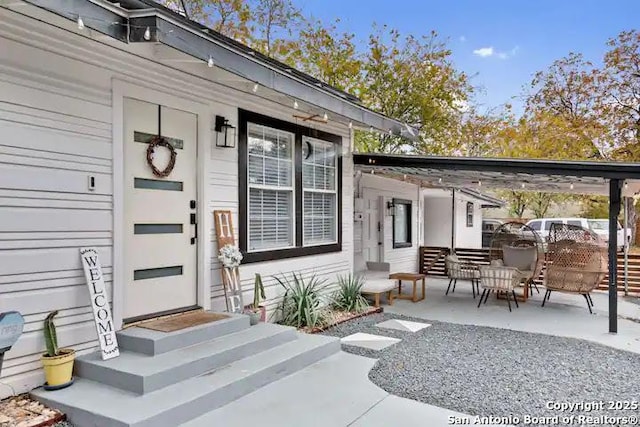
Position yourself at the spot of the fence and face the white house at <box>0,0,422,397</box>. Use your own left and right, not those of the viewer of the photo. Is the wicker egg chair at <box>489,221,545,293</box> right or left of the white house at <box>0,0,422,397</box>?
left

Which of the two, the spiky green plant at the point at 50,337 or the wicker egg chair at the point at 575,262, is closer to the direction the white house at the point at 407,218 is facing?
the wicker egg chair

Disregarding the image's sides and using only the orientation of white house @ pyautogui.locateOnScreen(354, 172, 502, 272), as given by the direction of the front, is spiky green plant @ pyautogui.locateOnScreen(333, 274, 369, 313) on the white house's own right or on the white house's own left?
on the white house's own right

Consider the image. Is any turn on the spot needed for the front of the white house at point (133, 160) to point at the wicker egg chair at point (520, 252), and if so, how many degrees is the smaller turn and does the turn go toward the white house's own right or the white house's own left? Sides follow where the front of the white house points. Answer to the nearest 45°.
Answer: approximately 90° to the white house's own left

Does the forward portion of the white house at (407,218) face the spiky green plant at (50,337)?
no

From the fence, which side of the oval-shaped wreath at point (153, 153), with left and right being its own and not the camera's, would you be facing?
left

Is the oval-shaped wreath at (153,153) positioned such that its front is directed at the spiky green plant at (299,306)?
no

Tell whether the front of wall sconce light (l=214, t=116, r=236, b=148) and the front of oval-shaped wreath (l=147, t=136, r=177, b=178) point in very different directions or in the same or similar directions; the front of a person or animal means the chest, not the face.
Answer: same or similar directions

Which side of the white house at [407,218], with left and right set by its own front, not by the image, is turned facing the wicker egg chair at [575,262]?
front

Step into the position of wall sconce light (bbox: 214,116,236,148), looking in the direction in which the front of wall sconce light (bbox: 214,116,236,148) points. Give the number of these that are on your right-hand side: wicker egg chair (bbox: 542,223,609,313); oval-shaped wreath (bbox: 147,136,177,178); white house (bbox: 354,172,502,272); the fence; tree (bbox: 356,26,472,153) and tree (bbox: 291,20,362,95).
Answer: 1

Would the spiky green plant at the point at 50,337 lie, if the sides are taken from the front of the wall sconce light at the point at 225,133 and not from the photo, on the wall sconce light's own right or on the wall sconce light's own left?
on the wall sconce light's own right

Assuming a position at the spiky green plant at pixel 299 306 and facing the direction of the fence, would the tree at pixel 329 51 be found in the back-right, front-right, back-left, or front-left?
front-left

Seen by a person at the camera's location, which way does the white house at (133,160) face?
facing the viewer and to the right of the viewer

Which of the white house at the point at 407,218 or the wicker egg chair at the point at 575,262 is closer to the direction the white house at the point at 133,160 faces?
the wicker egg chair
